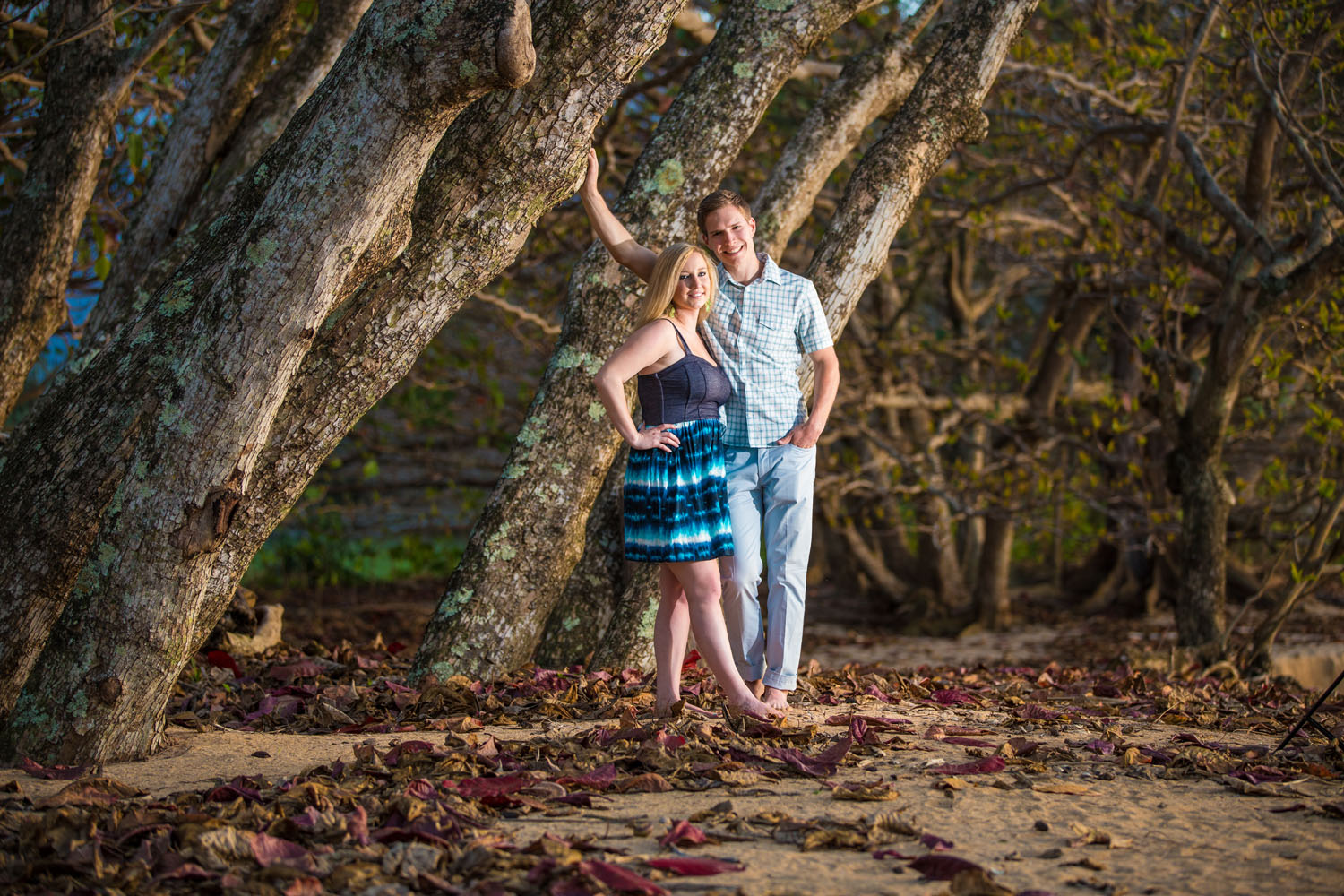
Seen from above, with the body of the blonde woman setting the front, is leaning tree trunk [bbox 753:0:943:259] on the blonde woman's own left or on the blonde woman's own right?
on the blonde woman's own left

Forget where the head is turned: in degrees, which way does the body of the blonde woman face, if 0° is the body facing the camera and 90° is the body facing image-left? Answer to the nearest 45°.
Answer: approximately 315°

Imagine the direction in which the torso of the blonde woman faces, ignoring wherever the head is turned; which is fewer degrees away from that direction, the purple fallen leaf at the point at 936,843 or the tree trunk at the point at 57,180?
the purple fallen leaf

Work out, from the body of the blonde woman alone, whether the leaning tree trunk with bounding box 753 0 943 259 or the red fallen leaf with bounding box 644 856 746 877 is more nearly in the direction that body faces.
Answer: the red fallen leaf

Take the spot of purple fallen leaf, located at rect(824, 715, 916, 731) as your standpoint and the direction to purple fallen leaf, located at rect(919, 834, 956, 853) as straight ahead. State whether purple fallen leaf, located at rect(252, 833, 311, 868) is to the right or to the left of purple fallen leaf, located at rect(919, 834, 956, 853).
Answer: right

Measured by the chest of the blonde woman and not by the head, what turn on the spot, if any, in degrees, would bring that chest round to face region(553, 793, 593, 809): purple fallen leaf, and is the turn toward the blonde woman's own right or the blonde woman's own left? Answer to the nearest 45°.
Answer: approximately 45° to the blonde woman's own right

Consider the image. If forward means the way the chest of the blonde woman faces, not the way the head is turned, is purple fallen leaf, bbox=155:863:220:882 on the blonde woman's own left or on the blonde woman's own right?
on the blonde woman's own right

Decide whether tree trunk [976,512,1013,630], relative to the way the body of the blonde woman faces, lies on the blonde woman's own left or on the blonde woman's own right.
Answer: on the blonde woman's own left
